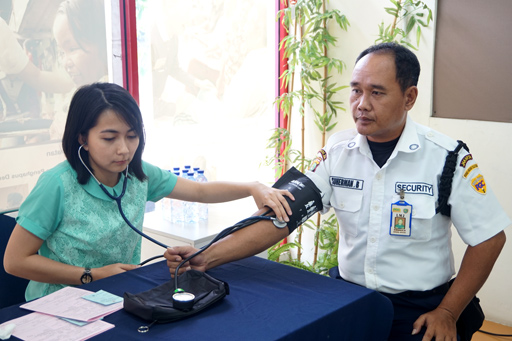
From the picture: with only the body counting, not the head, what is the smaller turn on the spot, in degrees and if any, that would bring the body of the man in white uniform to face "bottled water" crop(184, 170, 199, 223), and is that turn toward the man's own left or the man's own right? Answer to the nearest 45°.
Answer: approximately 90° to the man's own right

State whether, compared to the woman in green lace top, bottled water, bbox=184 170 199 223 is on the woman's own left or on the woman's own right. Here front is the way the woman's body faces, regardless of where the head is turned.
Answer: on the woman's own left

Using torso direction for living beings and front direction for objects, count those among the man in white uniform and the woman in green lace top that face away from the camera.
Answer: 0

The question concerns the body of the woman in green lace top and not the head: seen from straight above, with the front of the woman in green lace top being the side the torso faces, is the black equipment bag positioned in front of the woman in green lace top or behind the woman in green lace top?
in front

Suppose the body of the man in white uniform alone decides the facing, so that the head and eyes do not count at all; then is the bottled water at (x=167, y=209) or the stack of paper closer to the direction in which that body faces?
the stack of paper

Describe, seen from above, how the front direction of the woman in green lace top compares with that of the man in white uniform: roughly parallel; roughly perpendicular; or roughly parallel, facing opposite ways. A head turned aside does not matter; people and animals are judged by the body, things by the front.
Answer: roughly perpendicular

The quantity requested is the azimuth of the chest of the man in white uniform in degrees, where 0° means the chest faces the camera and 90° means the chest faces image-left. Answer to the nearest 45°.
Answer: approximately 45°

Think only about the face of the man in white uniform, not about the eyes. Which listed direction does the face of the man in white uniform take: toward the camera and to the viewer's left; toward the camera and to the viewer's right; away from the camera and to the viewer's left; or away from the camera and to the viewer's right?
toward the camera and to the viewer's left

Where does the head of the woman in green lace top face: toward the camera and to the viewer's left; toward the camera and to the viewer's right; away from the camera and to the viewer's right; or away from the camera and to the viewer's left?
toward the camera and to the viewer's right

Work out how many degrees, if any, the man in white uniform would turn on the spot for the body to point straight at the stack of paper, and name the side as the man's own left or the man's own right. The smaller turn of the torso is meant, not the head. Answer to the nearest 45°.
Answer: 0° — they already face it

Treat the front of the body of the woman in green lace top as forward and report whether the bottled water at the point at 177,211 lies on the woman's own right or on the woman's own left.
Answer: on the woman's own left

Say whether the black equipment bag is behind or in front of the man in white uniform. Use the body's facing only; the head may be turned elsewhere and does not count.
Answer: in front

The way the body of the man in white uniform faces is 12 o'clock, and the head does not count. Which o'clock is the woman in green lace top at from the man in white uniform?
The woman in green lace top is roughly at 1 o'clock from the man in white uniform.

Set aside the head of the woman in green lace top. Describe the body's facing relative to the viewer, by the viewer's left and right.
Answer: facing the viewer and to the right of the viewer
